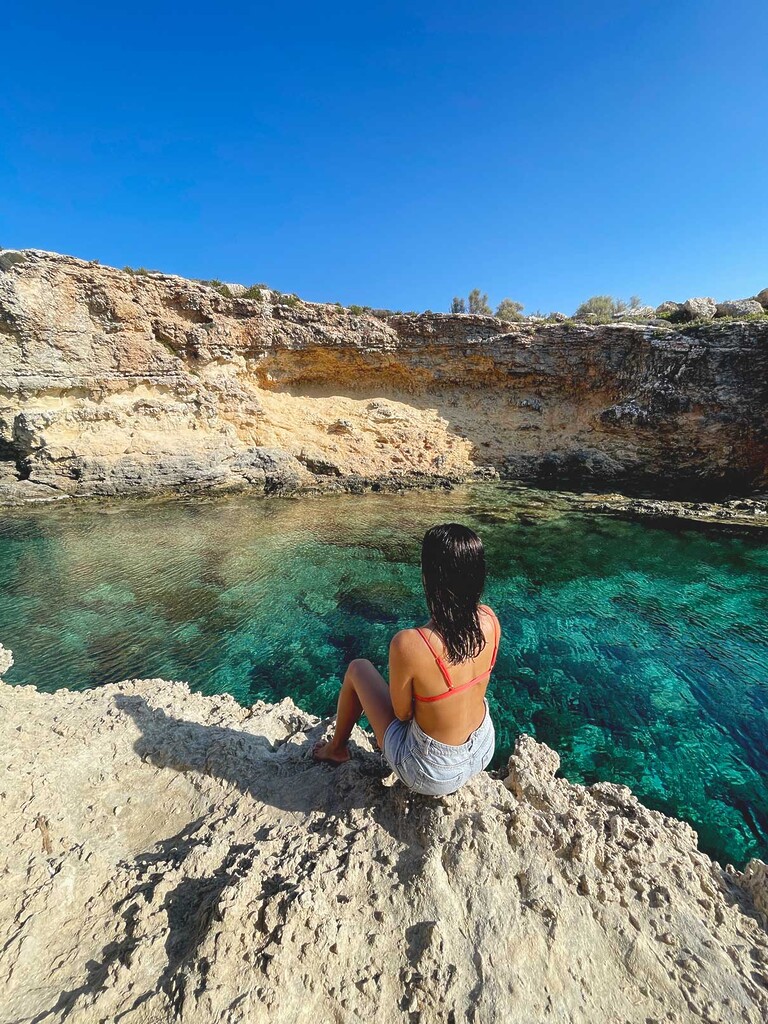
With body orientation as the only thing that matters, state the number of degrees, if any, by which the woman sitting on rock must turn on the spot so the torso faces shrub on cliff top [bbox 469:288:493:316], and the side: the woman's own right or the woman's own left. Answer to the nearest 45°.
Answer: approximately 45° to the woman's own right

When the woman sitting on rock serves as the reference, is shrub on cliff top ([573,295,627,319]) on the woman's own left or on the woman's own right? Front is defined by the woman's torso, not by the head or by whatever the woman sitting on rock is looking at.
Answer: on the woman's own right

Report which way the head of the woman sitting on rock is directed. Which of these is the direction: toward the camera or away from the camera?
away from the camera

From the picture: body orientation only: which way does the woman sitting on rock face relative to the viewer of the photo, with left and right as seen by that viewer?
facing away from the viewer and to the left of the viewer
